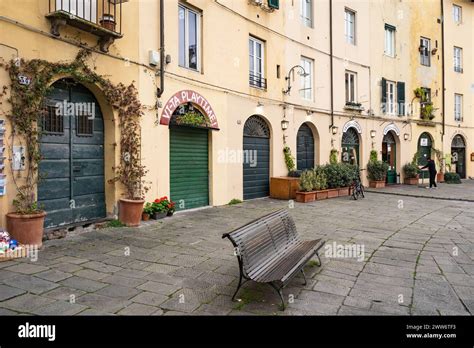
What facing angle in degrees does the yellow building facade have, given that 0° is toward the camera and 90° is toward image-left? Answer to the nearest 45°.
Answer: approximately 315°

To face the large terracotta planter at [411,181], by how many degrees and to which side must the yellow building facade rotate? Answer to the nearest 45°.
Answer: approximately 90° to its left
